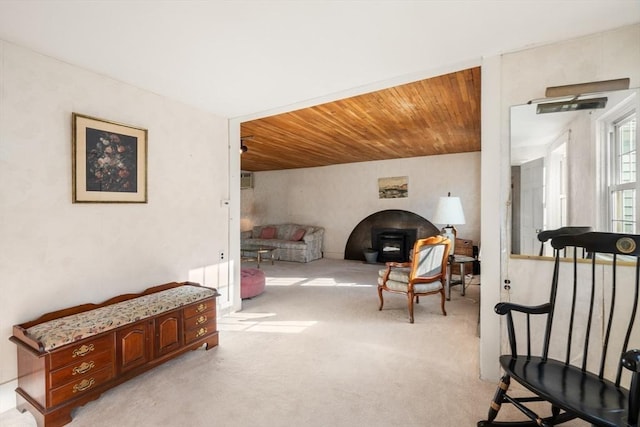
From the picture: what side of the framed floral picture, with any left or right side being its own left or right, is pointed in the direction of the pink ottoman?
left

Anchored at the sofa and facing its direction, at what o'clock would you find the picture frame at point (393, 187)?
The picture frame is roughly at 8 o'clock from the sofa.

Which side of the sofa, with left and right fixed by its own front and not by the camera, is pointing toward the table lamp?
left

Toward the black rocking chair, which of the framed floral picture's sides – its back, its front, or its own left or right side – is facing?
front

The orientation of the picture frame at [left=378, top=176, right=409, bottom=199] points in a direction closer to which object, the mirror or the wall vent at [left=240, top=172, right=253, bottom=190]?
the mirror

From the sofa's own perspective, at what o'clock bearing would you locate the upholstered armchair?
The upholstered armchair is roughly at 10 o'clock from the sofa.

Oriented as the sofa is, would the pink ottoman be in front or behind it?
in front

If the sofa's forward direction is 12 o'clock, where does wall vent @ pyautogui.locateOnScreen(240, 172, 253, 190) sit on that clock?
The wall vent is roughly at 3 o'clock from the sofa.

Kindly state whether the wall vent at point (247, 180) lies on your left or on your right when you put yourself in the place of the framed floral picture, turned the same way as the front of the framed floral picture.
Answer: on your left

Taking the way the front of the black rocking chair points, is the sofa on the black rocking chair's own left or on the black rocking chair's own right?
on the black rocking chair's own right

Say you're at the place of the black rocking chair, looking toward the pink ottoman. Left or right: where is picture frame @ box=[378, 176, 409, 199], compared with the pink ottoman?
right

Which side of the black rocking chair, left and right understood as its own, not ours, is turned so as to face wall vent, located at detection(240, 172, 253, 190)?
right

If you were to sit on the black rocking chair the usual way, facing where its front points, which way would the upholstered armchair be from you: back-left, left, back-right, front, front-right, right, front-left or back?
right

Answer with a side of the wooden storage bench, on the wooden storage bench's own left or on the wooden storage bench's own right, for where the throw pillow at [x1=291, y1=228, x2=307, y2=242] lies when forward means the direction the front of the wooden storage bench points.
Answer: on the wooden storage bench's own left
